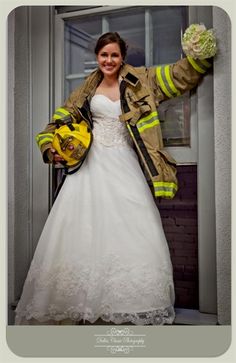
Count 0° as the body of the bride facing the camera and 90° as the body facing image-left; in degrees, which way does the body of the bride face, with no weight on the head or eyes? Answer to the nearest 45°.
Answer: approximately 0°
